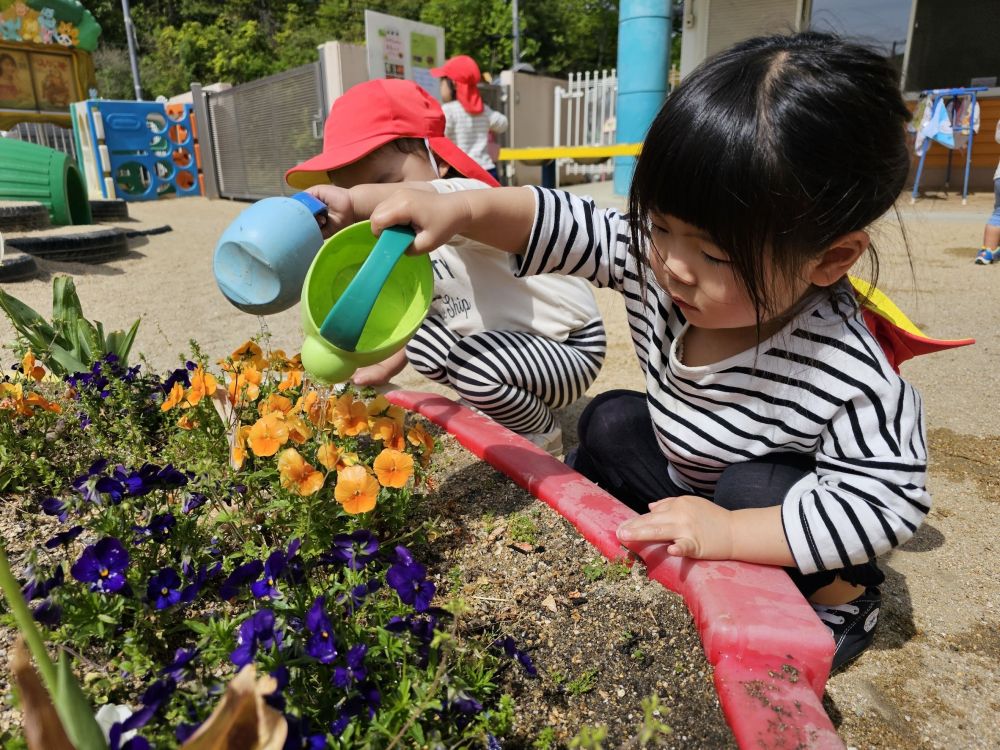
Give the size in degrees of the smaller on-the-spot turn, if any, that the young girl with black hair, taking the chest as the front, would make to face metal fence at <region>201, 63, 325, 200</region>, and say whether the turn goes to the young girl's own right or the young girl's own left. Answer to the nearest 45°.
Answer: approximately 90° to the young girl's own right

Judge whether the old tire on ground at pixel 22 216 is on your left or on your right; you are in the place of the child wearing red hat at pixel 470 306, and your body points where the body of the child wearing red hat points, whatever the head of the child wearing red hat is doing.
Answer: on your right

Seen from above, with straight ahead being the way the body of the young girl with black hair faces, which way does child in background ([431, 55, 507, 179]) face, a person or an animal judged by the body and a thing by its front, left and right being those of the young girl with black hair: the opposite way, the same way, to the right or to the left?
to the right

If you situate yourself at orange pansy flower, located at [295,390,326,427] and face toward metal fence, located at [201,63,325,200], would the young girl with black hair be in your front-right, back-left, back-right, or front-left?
back-right

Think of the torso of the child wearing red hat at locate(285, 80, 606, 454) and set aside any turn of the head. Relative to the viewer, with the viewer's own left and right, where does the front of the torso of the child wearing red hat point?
facing to the left of the viewer

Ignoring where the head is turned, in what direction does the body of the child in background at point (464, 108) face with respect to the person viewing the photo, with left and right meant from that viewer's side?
facing away from the viewer and to the left of the viewer

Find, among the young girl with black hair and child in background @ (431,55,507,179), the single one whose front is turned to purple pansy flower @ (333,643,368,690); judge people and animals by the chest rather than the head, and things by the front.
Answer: the young girl with black hair

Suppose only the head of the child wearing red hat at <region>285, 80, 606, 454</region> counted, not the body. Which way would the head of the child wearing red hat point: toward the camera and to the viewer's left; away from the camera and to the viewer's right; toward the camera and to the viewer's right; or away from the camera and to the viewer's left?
toward the camera and to the viewer's left

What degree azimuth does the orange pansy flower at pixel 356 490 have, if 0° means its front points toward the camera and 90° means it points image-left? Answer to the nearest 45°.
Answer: approximately 0°

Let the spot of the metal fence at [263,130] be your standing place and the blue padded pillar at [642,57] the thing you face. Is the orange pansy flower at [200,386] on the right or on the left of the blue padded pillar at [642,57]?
right
